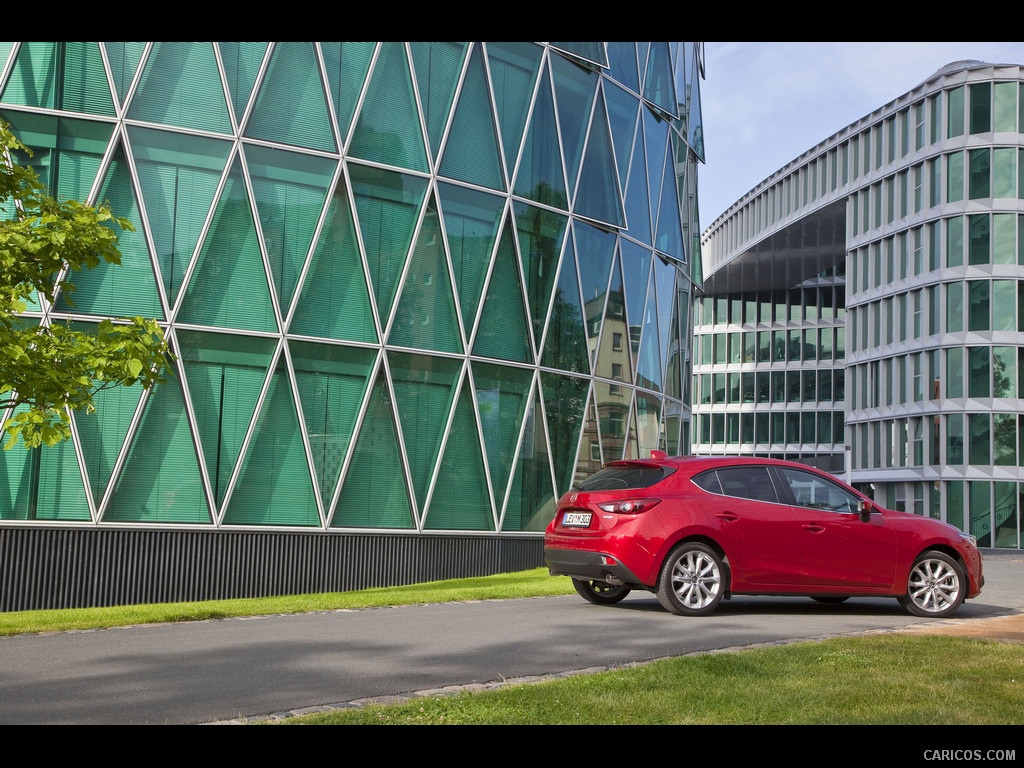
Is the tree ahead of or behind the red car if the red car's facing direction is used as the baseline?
behind

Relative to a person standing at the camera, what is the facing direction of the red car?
facing away from the viewer and to the right of the viewer

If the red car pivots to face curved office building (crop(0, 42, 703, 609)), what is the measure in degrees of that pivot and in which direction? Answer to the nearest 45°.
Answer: approximately 90° to its left
